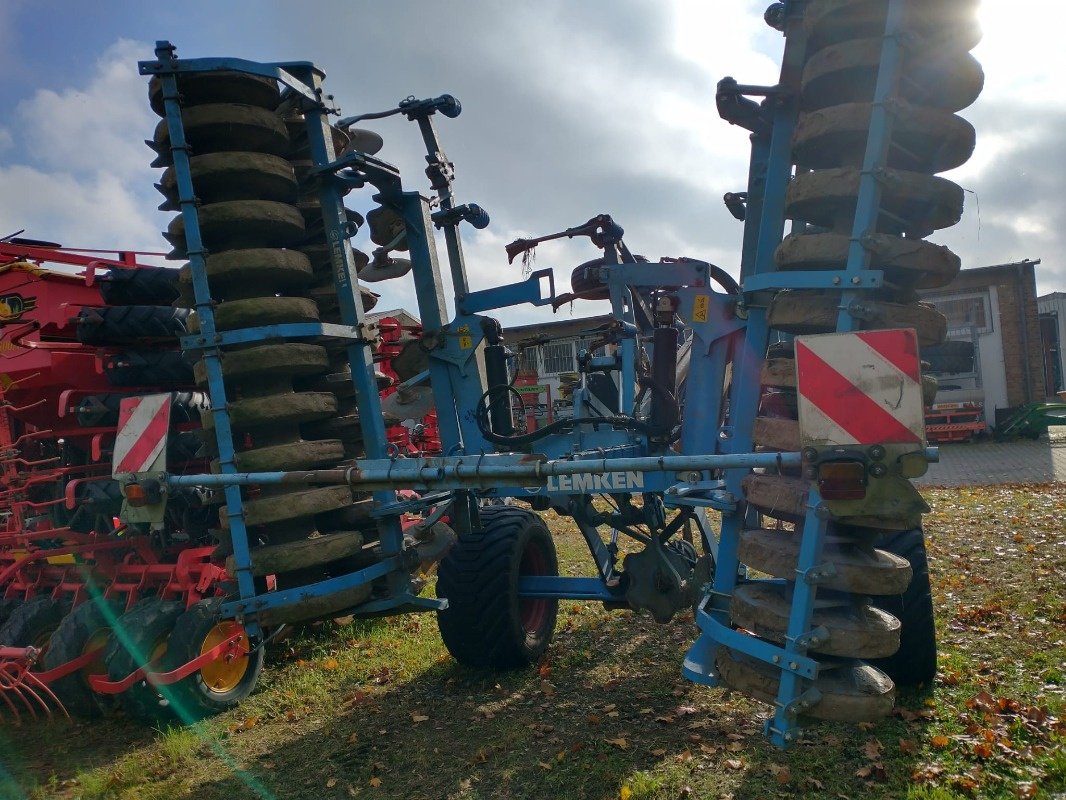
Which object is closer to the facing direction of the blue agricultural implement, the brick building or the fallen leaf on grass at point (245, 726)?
the brick building

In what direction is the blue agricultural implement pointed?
away from the camera

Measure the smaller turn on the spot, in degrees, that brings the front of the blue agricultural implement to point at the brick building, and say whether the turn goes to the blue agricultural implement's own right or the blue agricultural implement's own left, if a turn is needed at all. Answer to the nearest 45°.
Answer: approximately 45° to the blue agricultural implement's own right

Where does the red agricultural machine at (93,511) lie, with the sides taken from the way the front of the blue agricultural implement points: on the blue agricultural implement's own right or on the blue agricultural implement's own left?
on the blue agricultural implement's own left
